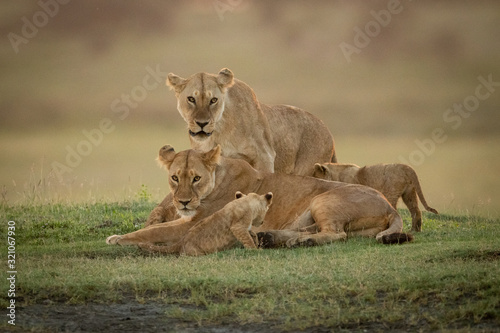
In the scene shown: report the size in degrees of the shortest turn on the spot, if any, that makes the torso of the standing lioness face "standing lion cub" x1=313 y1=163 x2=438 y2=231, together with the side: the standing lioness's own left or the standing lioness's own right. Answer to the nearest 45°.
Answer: approximately 135° to the standing lioness's own left

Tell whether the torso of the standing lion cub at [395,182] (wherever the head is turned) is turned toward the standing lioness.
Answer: yes

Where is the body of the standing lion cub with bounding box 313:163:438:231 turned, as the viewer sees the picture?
to the viewer's left

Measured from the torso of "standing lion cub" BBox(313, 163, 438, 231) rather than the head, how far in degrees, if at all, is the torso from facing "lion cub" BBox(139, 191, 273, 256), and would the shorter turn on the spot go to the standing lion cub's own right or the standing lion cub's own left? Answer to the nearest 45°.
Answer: approximately 45° to the standing lion cub's own left

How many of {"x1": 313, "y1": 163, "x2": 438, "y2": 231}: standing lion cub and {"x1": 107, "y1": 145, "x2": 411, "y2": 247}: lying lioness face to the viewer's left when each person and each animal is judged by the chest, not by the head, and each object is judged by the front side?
2

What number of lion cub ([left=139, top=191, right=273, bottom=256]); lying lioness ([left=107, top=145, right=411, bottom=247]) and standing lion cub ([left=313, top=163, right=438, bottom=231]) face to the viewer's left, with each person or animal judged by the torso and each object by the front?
2

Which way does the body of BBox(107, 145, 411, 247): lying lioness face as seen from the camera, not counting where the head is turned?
to the viewer's left

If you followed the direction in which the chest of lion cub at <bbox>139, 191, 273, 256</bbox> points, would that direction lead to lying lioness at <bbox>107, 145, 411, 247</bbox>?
yes

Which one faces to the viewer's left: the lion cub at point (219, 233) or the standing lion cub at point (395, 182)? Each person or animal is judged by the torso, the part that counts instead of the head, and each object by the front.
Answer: the standing lion cub
